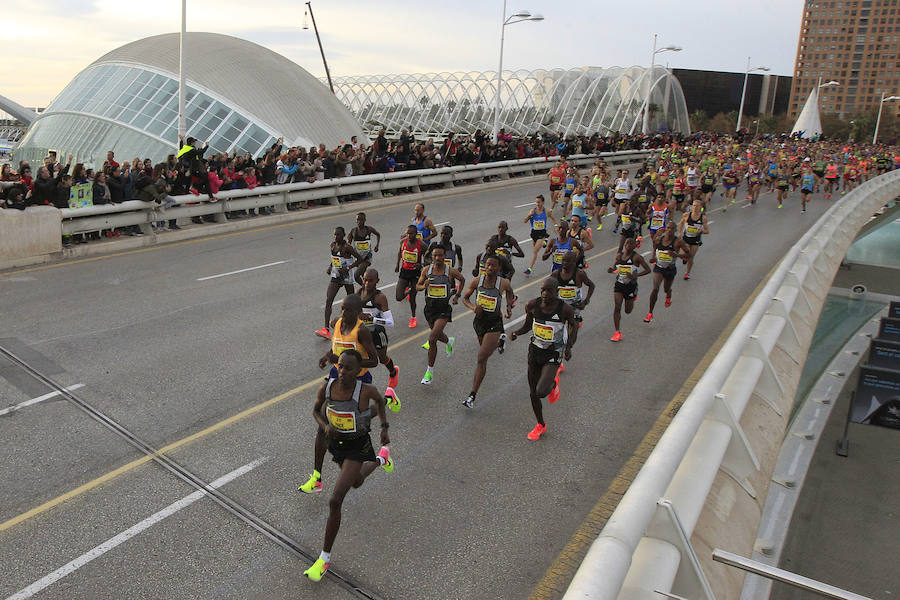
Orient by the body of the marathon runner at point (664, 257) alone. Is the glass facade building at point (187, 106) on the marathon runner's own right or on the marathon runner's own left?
on the marathon runner's own right

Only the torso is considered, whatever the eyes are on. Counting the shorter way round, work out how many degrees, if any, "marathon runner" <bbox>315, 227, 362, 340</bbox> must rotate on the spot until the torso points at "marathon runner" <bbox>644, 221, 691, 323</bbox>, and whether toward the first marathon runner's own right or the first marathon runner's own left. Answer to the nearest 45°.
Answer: approximately 135° to the first marathon runner's own left

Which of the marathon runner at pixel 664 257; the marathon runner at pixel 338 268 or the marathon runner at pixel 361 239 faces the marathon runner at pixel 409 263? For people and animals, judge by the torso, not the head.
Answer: the marathon runner at pixel 664 257

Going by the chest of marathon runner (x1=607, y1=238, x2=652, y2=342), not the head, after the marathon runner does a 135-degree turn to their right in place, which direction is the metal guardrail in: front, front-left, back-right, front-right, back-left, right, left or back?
front-left

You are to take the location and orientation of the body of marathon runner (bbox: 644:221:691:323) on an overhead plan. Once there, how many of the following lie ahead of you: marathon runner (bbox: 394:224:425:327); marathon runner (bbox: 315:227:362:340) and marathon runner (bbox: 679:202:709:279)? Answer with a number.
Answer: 2

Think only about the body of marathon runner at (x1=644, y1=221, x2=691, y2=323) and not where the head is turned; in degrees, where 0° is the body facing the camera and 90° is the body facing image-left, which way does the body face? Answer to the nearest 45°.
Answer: approximately 45°

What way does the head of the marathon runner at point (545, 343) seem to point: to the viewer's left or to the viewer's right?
to the viewer's left

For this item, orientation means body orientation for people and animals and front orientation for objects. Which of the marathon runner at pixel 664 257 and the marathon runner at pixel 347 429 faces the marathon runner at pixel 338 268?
the marathon runner at pixel 664 257

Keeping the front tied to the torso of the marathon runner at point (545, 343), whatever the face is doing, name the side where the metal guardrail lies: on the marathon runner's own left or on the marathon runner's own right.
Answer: on the marathon runner's own right
